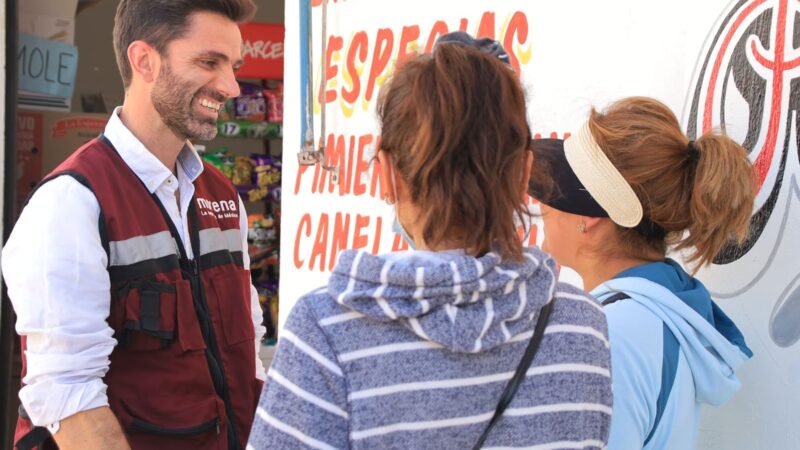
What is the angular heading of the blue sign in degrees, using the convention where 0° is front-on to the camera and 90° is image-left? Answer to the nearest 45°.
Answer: approximately 0°

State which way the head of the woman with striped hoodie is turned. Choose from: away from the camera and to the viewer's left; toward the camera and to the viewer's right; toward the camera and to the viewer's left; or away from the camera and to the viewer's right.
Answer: away from the camera and to the viewer's left

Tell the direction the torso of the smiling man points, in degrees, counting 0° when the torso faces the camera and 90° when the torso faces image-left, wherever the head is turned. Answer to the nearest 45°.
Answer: approximately 315°

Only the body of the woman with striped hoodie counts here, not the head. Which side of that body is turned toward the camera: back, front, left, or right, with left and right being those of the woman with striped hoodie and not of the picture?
back

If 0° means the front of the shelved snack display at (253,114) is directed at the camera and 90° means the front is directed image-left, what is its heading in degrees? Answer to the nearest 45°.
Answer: approximately 0°
